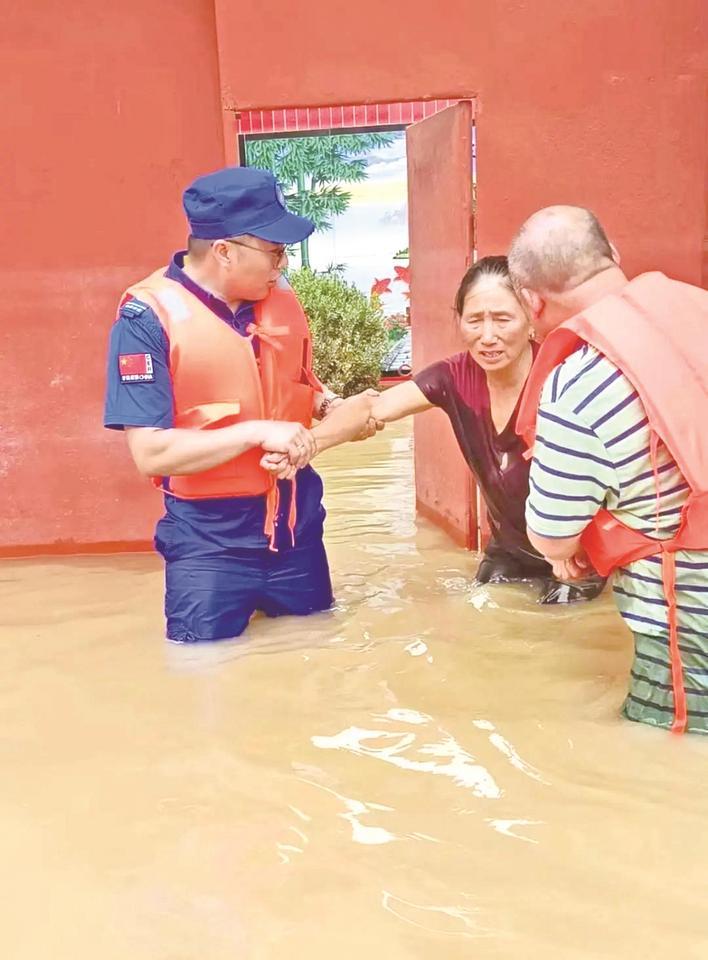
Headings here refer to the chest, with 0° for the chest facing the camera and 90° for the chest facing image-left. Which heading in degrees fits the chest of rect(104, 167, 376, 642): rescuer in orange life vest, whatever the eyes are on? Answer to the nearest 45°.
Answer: approximately 315°

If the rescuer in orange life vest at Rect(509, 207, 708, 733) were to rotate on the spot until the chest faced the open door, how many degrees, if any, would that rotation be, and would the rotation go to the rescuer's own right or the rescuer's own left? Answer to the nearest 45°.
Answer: approximately 45° to the rescuer's own right

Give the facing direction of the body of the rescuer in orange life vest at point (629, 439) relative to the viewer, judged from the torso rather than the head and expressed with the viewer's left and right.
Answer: facing away from the viewer and to the left of the viewer

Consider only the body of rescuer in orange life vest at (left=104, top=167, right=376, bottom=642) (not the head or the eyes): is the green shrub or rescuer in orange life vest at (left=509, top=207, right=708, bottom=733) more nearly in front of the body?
the rescuer in orange life vest

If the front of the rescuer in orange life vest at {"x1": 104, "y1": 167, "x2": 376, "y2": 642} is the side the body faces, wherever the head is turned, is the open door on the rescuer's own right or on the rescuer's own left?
on the rescuer's own left

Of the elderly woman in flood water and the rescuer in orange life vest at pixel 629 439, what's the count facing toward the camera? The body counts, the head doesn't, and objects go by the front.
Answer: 1

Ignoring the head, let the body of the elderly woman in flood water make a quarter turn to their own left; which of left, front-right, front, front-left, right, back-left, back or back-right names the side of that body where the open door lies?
left

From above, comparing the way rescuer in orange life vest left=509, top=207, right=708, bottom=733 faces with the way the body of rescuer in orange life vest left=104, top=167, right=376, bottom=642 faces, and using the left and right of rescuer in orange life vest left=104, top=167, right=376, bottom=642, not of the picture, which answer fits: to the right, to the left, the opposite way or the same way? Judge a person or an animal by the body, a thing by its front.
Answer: the opposite way

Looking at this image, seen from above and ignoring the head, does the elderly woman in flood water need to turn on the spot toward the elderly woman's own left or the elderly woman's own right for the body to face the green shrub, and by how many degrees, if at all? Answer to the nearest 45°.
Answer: approximately 180°

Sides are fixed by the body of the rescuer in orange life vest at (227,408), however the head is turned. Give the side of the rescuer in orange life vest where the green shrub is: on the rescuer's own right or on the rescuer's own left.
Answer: on the rescuer's own left

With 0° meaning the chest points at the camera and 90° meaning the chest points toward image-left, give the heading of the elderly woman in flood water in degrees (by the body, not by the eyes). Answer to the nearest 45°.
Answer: approximately 0°
